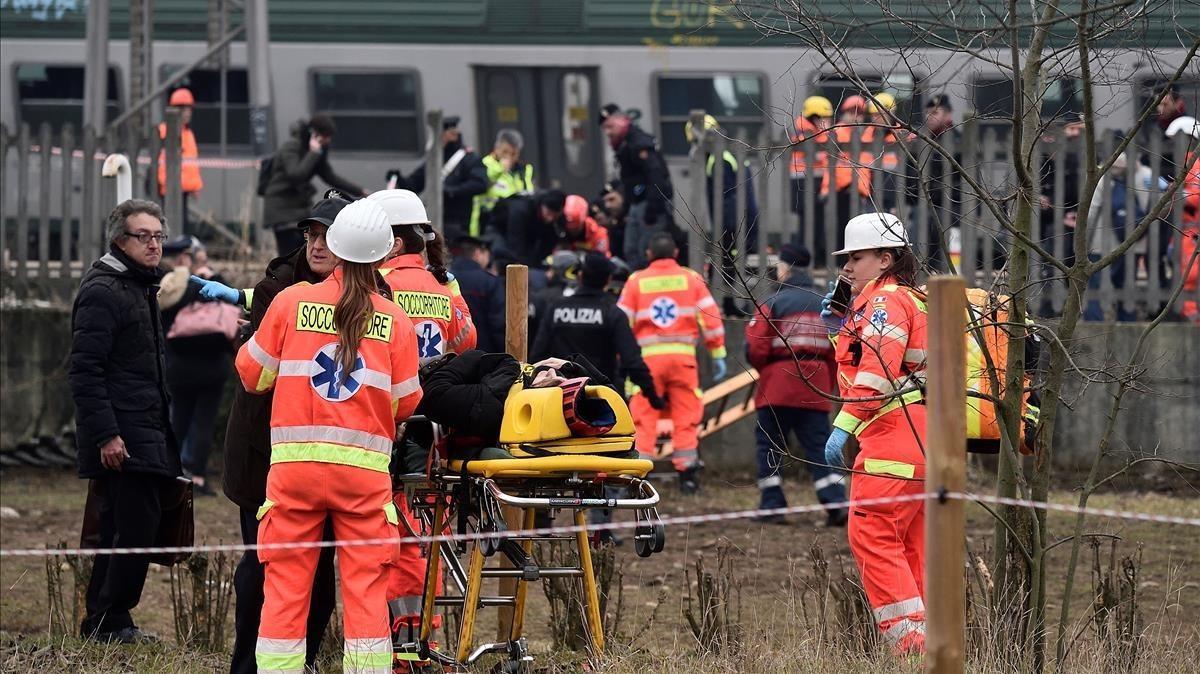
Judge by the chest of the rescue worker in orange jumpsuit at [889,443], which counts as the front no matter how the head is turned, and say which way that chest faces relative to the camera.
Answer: to the viewer's left

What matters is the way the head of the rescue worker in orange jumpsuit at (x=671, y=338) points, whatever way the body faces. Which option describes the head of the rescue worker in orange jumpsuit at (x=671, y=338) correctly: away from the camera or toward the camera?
away from the camera

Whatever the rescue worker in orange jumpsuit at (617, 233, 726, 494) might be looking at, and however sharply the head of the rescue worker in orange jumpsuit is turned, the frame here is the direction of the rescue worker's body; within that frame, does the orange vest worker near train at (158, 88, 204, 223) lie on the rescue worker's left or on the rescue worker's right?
on the rescue worker's left

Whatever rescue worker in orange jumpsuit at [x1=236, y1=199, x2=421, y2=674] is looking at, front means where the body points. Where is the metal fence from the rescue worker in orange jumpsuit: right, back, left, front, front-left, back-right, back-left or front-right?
front-right

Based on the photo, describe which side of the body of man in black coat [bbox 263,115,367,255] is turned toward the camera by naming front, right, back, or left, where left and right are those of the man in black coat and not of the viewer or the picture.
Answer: right

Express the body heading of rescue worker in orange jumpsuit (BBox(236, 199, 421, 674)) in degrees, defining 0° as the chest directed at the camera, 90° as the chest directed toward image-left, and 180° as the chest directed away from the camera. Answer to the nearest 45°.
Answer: approximately 180°

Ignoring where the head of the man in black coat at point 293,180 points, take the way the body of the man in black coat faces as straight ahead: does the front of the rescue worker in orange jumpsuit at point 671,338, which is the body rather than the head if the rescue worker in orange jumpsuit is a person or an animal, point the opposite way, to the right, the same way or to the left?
to the left

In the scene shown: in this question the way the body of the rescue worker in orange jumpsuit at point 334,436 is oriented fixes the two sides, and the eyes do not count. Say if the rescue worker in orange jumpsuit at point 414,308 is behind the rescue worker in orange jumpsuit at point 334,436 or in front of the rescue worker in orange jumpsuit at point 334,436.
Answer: in front

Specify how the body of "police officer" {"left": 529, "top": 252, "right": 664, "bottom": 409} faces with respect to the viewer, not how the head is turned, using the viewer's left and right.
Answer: facing away from the viewer

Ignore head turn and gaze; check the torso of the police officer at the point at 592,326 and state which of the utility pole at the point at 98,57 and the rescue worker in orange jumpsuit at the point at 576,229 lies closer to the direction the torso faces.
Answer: the rescue worker in orange jumpsuit

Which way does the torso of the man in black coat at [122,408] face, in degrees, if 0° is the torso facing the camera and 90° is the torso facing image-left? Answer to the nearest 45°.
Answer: approximately 315°

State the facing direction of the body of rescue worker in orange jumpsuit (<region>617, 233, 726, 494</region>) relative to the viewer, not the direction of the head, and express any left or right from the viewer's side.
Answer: facing away from the viewer

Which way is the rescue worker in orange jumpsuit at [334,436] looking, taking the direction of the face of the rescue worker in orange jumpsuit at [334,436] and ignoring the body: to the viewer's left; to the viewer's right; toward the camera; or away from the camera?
away from the camera

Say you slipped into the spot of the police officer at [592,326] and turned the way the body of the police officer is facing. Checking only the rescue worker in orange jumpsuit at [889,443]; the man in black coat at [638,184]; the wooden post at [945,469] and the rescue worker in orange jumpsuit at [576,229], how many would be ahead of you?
2
